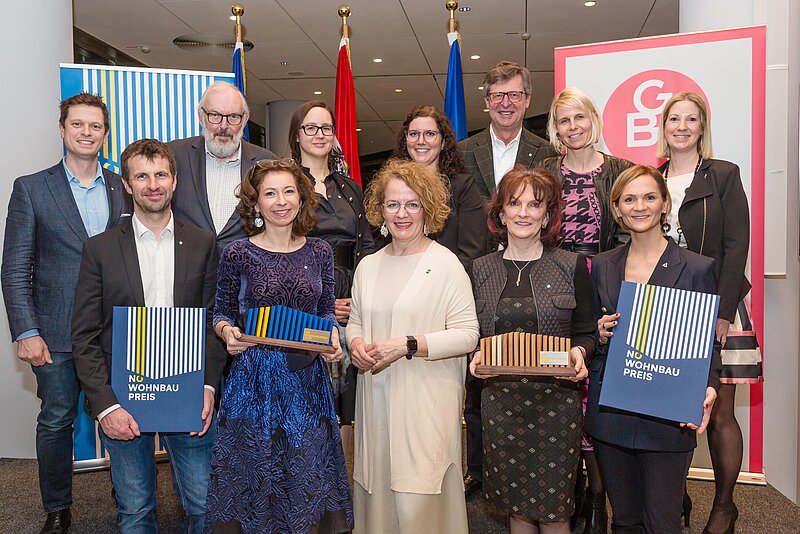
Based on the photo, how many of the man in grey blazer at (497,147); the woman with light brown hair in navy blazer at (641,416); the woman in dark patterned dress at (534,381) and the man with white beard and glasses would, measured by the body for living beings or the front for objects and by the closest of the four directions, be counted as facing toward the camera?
4

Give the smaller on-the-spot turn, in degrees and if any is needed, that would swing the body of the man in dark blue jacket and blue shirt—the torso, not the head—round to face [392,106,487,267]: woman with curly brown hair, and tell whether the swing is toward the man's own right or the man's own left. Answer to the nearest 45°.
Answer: approximately 45° to the man's own left

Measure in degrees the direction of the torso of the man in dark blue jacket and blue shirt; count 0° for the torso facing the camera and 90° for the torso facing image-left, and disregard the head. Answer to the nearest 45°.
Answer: approximately 315°

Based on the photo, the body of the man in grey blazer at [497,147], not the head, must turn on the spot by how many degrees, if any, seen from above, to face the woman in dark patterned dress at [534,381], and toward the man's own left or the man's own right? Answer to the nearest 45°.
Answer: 0° — they already face them

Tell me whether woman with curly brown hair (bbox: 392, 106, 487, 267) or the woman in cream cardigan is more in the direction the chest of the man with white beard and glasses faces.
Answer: the woman in cream cardigan

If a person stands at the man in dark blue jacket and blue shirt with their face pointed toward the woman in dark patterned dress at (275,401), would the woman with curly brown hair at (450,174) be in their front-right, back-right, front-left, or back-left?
front-left

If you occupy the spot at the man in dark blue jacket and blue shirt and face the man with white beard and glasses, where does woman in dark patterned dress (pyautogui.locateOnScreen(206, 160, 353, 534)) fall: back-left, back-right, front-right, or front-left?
front-right

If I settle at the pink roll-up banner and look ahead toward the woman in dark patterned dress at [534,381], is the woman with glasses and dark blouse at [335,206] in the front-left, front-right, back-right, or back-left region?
front-right

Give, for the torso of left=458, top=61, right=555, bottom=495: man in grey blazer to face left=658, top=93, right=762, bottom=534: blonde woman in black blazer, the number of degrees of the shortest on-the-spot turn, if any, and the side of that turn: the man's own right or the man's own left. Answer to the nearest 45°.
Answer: approximately 45° to the man's own left

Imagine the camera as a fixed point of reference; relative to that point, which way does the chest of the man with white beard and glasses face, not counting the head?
toward the camera

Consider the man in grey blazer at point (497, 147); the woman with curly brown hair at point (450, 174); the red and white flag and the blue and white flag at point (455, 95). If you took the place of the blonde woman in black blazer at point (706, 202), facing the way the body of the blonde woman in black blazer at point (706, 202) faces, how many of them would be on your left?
0

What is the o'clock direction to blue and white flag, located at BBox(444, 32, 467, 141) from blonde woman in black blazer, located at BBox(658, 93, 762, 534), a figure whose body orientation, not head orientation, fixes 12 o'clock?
The blue and white flag is roughly at 3 o'clock from the blonde woman in black blazer.

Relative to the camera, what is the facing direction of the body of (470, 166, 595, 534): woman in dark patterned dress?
toward the camera

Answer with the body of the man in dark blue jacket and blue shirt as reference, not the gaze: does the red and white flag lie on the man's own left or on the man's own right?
on the man's own left

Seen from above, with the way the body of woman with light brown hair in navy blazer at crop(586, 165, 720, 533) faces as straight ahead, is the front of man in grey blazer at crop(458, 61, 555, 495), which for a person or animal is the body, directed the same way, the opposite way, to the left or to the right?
the same way

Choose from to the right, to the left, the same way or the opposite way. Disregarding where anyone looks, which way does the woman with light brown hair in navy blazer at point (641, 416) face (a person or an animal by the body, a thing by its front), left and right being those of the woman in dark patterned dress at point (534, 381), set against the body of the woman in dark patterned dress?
the same way

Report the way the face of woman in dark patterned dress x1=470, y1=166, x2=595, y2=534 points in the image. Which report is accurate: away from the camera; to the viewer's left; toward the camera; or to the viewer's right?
toward the camera

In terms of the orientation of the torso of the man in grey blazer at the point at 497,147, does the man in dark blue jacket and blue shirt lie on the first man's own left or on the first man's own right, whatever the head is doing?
on the first man's own right

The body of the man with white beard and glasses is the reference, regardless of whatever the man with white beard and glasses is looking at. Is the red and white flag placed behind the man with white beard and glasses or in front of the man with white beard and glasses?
behind

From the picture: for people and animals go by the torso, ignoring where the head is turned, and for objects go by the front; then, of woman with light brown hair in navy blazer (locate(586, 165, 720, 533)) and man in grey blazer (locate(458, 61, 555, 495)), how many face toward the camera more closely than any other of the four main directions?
2

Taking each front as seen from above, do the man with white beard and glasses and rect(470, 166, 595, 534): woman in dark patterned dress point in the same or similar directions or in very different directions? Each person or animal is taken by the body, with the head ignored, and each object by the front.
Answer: same or similar directions

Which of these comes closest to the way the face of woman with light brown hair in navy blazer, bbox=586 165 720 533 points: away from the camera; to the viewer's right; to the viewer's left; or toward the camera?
toward the camera
